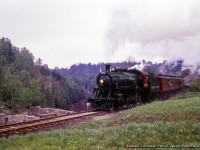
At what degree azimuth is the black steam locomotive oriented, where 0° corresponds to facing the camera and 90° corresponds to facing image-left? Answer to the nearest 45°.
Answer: approximately 45°

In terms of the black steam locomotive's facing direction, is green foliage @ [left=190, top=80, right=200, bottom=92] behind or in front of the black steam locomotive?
behind
